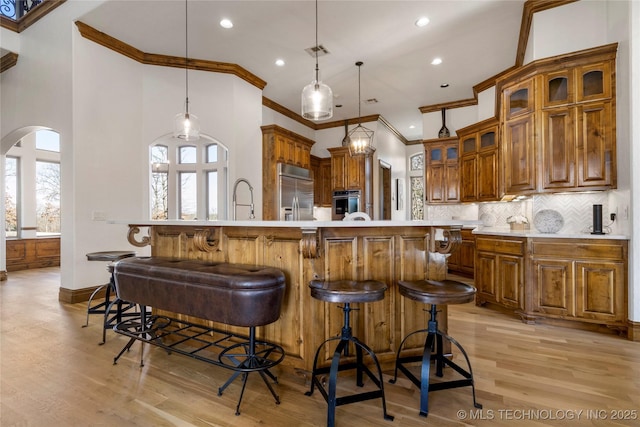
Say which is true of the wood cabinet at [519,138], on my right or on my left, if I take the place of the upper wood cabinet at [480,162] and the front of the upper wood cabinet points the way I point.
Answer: on my left

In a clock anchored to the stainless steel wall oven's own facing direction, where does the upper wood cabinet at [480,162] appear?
The upper wood cabinet is roughly at 10 o'clock from the stainless steel wall oven.

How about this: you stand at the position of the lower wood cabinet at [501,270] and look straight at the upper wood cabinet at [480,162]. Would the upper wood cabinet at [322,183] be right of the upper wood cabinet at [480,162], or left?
left

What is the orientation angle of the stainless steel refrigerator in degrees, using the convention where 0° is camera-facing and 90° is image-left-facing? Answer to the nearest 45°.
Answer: approximately 315°

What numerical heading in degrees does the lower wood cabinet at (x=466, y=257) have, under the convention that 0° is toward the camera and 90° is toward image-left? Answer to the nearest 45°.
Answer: approximately 45°

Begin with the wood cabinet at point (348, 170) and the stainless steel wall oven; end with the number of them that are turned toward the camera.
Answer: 2

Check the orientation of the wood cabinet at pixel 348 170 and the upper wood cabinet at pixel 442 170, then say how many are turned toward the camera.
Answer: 2

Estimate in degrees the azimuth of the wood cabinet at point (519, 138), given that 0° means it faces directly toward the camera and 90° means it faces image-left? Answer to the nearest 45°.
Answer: approximately 45°

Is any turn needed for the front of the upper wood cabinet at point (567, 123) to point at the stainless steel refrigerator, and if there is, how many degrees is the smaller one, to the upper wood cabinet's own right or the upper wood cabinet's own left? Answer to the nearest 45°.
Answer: approximately 45° to the upper wood cabinet's own right
